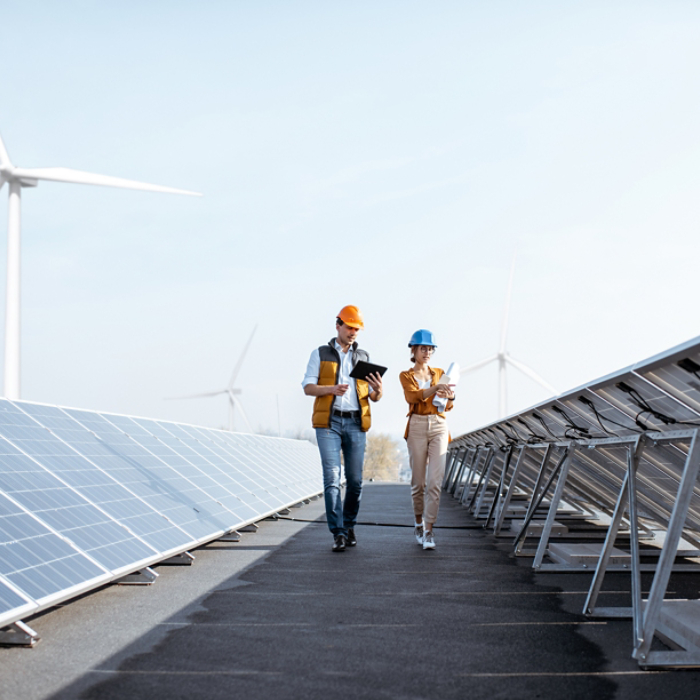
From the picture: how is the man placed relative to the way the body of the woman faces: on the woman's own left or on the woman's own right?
on the woman's own right

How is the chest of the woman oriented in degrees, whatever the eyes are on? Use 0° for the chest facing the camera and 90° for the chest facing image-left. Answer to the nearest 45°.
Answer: approximately 0°

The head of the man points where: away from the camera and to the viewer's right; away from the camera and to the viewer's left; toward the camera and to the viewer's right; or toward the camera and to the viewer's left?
toward the camera and to the viewer's right
